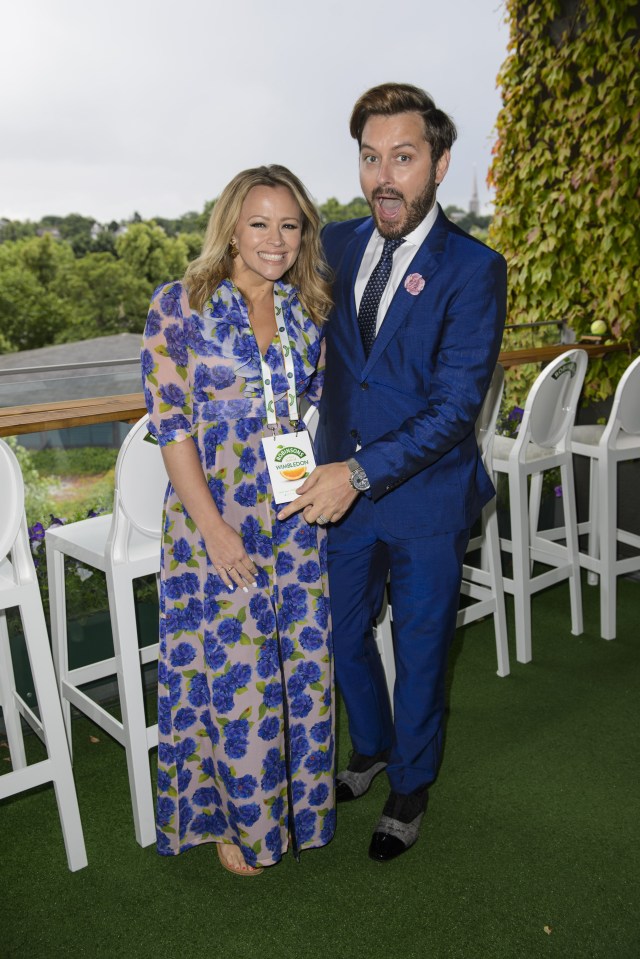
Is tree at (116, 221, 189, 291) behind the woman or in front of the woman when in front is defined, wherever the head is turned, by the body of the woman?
behind

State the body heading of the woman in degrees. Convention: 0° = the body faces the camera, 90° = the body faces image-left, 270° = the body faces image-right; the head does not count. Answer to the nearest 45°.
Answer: approximately 315°

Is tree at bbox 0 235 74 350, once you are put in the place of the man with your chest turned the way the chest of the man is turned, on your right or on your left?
on your right

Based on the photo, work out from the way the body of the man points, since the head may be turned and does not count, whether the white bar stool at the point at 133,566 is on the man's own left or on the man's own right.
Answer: on the man's own right

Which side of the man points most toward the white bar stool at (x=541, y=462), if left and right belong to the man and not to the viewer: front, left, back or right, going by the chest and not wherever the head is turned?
back

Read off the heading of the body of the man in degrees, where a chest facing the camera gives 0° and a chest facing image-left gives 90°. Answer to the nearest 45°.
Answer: approximately 45°

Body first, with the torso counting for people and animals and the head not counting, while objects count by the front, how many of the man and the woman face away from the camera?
0

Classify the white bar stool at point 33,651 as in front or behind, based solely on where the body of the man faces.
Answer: in front

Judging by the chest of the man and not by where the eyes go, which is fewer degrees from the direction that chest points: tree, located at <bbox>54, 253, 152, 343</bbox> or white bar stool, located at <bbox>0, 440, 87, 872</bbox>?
the white bar stool
